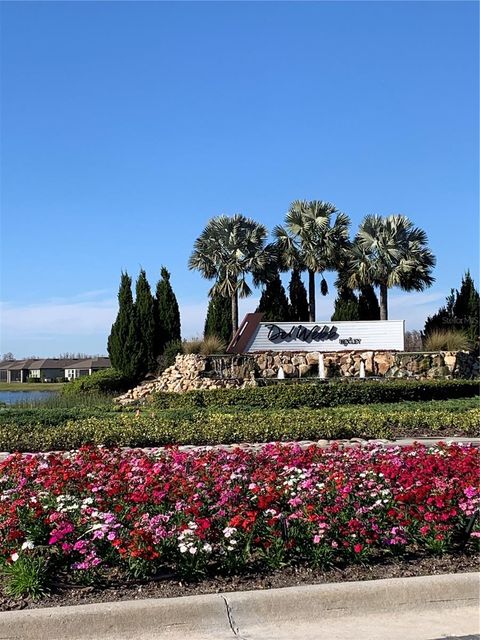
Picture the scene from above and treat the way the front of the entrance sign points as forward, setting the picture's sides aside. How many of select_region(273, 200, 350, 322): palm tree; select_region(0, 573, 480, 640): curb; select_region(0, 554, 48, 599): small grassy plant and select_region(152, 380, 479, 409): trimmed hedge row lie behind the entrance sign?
1

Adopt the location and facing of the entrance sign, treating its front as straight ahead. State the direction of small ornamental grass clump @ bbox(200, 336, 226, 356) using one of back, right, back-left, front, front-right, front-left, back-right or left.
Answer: right

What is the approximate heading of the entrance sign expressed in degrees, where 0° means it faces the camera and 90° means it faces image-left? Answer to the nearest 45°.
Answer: approximately 0°

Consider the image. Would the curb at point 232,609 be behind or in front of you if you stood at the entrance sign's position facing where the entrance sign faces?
in front

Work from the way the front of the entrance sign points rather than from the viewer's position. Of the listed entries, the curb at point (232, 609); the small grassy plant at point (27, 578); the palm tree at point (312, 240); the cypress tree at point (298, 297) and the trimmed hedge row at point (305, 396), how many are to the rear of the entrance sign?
2

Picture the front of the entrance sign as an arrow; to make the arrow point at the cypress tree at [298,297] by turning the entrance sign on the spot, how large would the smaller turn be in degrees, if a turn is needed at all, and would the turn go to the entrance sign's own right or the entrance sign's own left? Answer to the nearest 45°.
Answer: approximately 180°

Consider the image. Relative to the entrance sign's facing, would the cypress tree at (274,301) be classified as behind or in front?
behind

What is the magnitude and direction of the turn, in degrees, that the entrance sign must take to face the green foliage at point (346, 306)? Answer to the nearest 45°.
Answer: approximately 180°

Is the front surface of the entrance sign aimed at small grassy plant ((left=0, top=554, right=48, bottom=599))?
yes

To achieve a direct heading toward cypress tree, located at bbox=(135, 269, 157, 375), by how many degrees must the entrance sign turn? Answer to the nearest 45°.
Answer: approximately 135° to its right

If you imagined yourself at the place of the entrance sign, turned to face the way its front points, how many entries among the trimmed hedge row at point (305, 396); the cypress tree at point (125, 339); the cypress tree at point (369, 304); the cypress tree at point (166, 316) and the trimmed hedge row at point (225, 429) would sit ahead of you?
2

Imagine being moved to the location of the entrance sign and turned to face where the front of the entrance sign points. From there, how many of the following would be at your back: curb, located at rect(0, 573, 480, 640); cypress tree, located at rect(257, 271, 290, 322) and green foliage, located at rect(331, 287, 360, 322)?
2

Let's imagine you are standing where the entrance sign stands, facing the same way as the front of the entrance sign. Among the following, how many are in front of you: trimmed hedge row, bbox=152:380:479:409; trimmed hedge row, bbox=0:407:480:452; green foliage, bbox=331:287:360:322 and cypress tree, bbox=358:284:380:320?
2

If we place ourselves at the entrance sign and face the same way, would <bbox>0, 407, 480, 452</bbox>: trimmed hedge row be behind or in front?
in front
